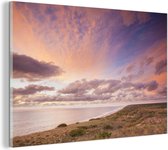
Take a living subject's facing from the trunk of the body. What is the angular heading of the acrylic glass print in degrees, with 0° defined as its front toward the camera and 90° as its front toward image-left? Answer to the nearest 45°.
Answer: approximately 315°
